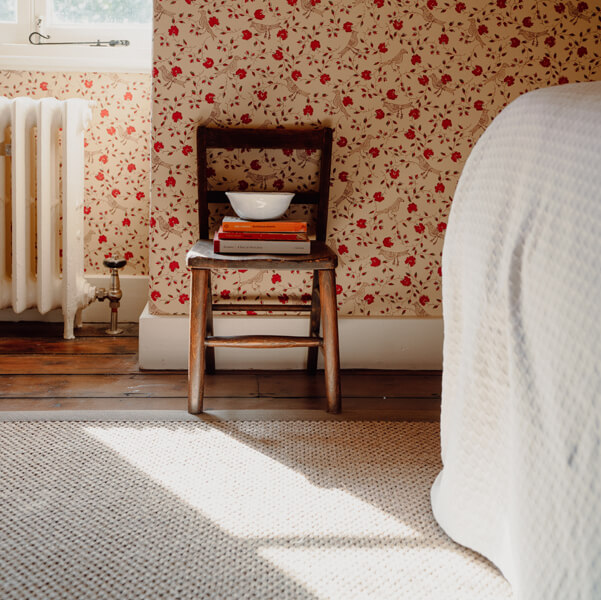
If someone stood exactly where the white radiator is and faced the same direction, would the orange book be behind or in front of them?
in front

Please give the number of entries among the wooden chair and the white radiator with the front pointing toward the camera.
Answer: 2

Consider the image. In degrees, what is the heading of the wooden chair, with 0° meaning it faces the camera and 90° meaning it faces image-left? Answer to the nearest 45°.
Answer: approximately 0°

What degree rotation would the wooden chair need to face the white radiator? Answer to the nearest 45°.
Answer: approximately 135° to its right

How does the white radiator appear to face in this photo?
toward the camera

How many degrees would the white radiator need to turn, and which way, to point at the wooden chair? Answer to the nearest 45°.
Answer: approximately 45° to its left

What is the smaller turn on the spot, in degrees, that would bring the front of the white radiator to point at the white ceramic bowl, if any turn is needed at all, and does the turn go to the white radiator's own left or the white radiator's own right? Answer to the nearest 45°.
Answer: approximately 45° to the white radiator's own left

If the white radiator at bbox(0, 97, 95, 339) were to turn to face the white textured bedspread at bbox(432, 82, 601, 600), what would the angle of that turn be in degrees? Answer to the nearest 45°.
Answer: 0° — it already faces it

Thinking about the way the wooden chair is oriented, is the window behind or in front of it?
behind

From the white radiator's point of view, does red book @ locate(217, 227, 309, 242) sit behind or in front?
in front

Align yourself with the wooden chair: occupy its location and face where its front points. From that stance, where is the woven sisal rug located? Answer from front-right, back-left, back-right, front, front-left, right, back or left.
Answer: front

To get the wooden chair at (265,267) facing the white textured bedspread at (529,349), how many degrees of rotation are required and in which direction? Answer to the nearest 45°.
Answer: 0° — it already faces it
